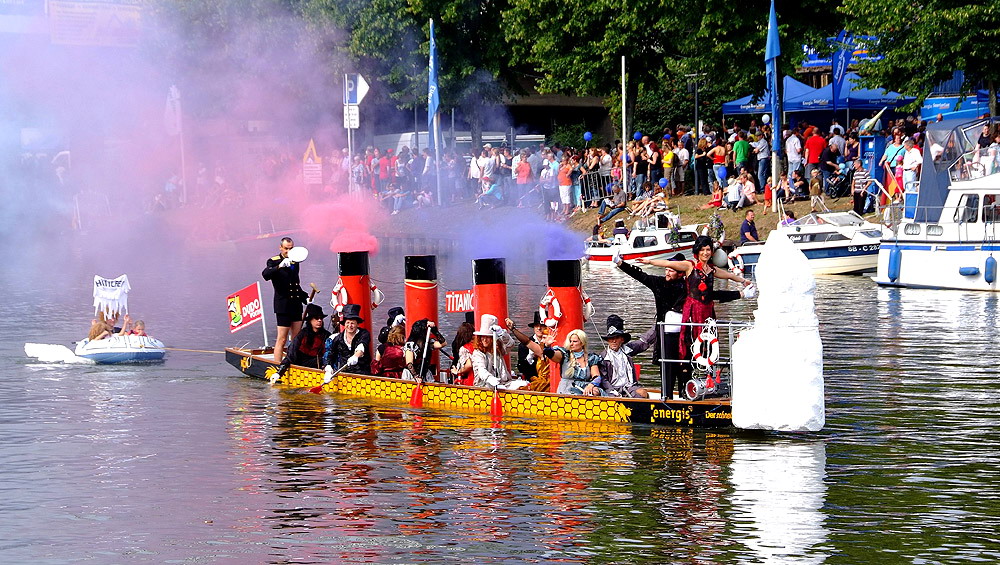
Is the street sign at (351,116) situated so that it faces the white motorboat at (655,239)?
no

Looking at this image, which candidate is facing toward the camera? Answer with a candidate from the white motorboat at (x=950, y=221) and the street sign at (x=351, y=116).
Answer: the street sign

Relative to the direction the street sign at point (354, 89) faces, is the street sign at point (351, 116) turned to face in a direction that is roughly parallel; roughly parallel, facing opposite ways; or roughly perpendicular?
roughly parallel

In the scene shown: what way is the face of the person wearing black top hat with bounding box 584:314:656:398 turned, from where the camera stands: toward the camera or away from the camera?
toward the camera

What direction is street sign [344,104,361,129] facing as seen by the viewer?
toward the camera

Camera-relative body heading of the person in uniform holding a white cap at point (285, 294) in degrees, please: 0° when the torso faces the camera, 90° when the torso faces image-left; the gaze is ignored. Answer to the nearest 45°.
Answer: approximately 315°

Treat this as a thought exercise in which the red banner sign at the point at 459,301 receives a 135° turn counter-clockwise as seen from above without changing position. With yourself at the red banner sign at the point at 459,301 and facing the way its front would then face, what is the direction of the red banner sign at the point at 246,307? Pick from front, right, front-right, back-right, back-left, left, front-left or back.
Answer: left

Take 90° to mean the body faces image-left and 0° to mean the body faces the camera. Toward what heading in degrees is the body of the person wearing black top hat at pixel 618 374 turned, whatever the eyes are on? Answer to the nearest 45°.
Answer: approximately 0°

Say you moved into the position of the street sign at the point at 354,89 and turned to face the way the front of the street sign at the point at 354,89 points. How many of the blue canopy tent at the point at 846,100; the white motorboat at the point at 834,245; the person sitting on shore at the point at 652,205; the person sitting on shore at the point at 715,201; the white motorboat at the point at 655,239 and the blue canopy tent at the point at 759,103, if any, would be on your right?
0

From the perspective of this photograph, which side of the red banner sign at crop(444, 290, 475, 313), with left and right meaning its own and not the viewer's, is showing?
front

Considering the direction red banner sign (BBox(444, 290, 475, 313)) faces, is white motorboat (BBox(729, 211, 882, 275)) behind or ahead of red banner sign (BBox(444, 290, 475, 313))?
behind
